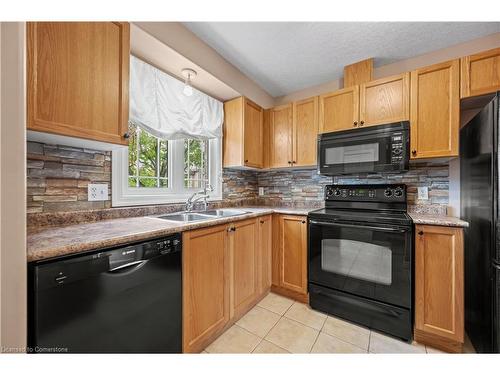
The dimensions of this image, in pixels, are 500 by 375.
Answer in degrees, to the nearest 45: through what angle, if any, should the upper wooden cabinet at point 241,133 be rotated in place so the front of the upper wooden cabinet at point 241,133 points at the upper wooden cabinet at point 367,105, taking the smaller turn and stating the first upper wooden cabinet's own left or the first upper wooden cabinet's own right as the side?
approximately 45° to the first upper wooden cabinet's own left

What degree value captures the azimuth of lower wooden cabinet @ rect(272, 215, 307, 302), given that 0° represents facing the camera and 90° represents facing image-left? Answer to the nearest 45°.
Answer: approximately 45°

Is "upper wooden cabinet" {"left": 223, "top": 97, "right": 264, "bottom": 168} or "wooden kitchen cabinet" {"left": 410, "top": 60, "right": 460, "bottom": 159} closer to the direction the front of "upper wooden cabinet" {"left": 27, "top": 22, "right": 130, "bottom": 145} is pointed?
the wooden kitchen cabinet

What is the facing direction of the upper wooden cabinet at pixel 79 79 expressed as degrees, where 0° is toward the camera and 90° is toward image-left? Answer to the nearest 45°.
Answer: approximately 315°

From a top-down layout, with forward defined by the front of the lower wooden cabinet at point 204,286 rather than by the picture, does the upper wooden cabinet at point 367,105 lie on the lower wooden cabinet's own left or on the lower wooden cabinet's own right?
on the lower wooden cabinet's own left

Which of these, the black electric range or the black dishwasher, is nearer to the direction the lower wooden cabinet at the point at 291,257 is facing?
the black dishwasher
